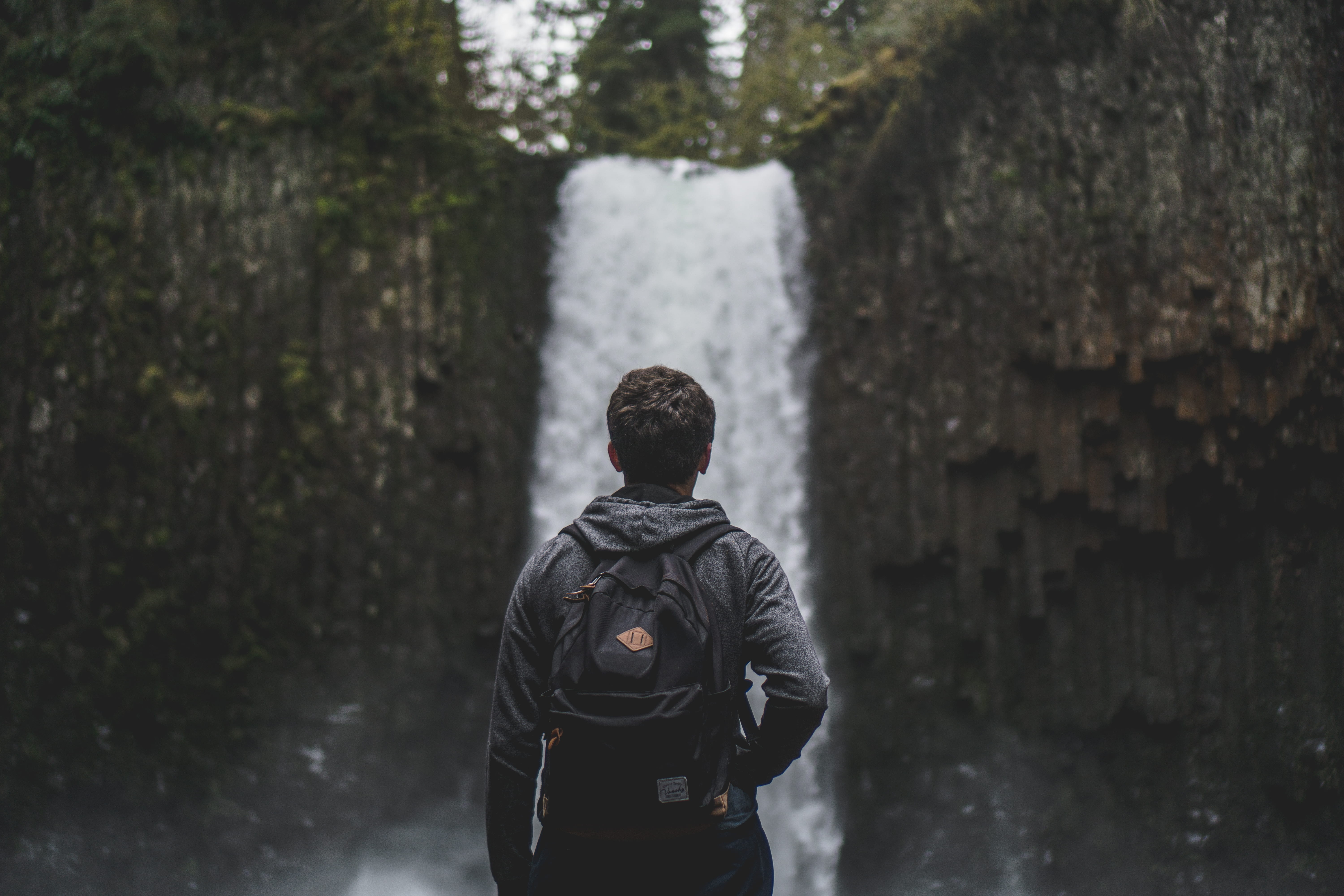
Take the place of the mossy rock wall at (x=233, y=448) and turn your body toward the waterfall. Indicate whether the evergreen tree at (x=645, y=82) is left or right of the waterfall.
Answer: left

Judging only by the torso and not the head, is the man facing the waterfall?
yes

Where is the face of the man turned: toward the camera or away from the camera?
away from the camera

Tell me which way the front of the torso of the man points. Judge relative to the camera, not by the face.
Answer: away from the camera

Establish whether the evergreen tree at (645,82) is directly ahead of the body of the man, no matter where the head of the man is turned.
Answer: yes
